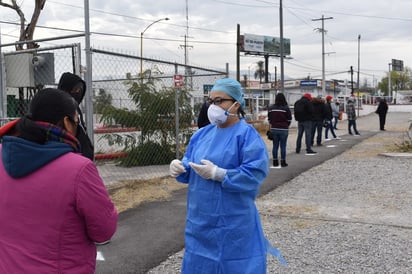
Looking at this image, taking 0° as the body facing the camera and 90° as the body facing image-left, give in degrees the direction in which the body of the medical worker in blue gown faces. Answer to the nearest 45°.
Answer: approximately 45°

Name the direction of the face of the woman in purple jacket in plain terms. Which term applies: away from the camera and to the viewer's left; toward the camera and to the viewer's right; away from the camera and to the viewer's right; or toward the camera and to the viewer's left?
away from the camera and to the viewer's right

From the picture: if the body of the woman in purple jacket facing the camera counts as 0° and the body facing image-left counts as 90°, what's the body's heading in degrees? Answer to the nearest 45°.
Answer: approximately 225°

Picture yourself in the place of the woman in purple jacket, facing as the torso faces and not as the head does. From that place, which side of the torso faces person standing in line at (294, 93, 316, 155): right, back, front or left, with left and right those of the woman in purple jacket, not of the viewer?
front
